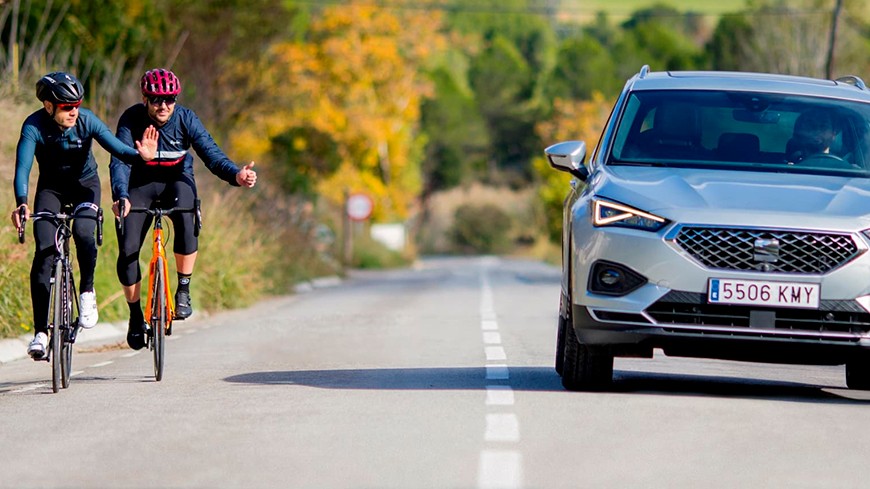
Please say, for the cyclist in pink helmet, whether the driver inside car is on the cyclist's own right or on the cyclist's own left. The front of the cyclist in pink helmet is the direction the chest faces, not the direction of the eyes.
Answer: on the cyclist's own left

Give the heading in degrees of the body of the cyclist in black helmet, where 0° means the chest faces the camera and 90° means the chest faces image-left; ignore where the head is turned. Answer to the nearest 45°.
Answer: approximately 0°

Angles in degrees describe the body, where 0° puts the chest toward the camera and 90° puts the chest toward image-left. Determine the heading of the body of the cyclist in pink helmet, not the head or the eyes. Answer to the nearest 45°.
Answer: approximately 0°
